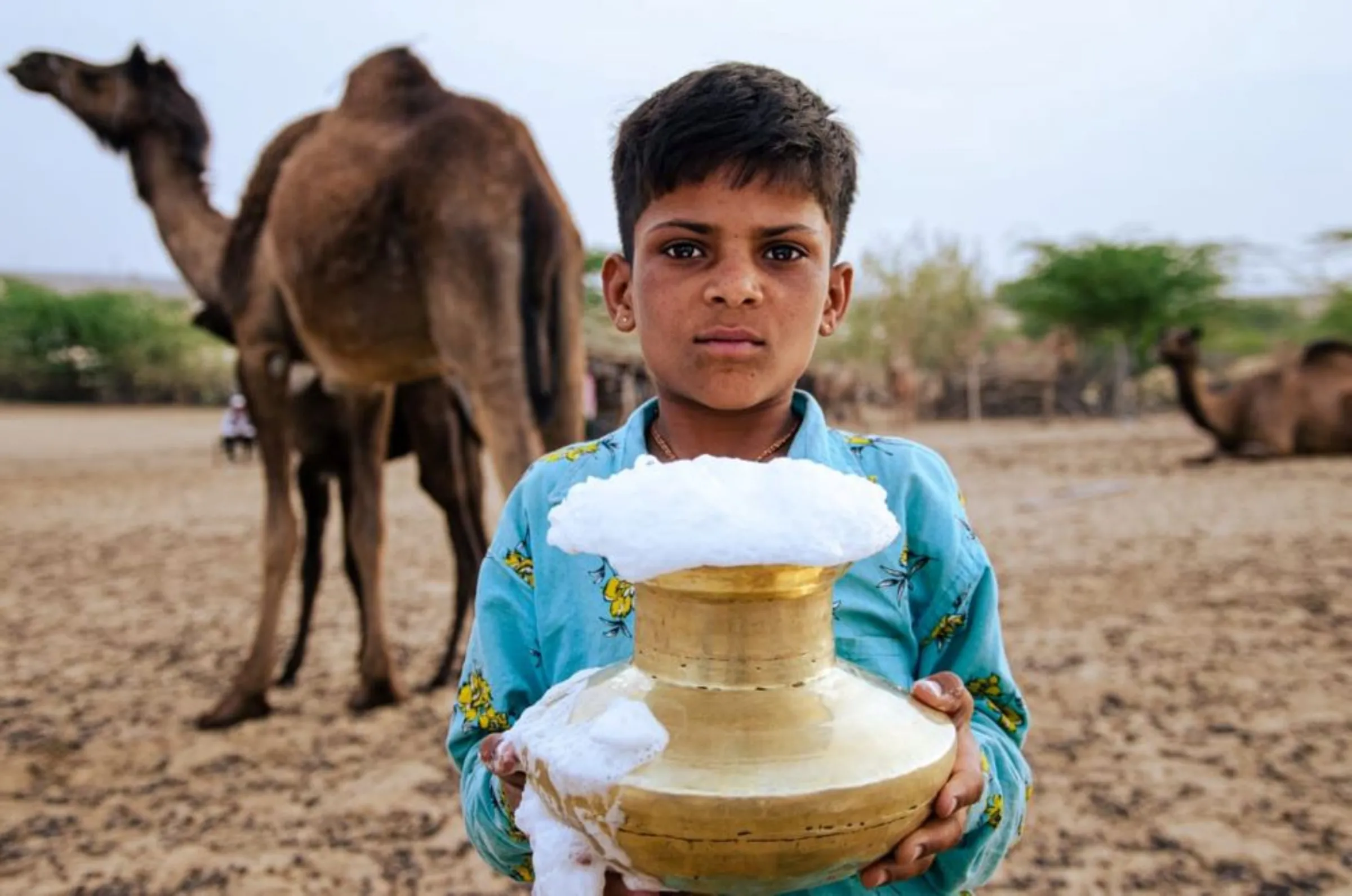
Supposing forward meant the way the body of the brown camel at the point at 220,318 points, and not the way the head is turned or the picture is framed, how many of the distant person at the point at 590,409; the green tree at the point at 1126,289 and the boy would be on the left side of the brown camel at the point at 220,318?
1

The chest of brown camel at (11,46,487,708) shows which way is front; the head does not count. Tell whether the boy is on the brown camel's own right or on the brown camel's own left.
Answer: on the brown camel's own left

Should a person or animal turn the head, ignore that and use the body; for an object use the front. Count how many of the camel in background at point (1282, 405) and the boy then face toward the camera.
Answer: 1

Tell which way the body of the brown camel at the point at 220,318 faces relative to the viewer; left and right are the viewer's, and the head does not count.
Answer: facing to the left of the viewer

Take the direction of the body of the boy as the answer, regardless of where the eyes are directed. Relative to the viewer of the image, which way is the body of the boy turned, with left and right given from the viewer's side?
facing the viewer

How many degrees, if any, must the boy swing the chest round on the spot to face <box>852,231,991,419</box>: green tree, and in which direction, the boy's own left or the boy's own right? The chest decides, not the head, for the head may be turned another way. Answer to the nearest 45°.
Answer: approximately 180°

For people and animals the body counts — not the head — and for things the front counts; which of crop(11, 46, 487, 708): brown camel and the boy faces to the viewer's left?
the brown camel

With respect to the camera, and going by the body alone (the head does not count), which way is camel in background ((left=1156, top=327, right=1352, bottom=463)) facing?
to the viewer's left

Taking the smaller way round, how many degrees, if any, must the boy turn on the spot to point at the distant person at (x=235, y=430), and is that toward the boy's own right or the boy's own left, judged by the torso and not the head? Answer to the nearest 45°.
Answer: approximately 135° to the boy's own right

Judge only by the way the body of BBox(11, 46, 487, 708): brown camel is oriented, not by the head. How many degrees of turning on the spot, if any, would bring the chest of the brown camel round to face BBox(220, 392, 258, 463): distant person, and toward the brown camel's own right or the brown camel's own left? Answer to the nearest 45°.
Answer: approximately 90° to the brown camel's own right

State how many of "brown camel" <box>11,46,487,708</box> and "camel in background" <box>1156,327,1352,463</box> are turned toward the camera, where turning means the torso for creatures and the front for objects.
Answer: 0

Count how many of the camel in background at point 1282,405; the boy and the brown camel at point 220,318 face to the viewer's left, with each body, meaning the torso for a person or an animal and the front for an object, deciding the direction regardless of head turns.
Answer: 2

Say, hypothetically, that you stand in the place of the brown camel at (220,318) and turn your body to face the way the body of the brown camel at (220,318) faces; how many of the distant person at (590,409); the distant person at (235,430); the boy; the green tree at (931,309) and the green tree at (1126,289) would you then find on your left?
1

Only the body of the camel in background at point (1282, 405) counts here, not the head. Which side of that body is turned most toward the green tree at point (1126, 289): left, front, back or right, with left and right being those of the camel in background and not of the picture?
right
